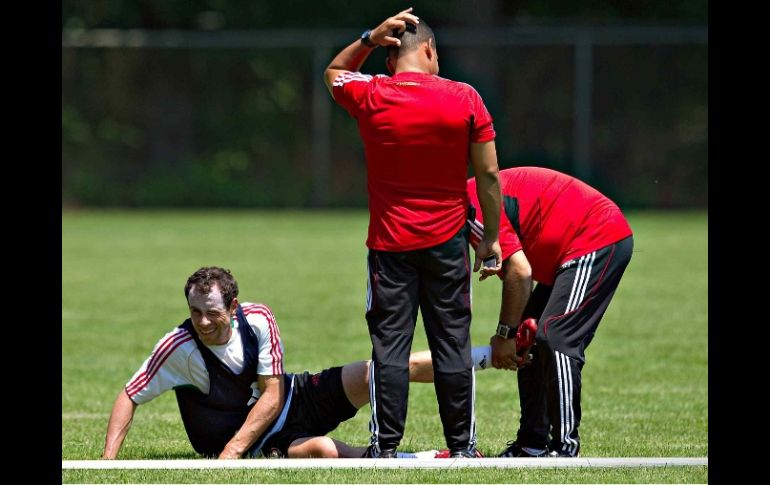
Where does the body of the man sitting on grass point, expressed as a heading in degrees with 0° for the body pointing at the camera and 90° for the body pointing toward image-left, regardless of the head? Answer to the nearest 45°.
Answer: approximately 0°

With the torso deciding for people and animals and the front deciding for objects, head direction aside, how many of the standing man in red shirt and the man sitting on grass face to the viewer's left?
0

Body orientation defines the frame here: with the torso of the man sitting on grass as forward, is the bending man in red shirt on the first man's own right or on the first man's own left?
on the first man's own left

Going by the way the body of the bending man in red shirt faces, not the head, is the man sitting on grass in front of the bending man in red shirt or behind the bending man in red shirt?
in front

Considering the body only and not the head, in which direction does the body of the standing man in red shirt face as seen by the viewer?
away from the camera

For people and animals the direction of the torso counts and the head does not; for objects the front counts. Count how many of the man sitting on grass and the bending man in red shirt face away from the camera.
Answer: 0

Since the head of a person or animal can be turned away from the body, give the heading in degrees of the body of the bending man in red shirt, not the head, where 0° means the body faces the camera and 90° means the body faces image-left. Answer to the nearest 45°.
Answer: approximately 90°

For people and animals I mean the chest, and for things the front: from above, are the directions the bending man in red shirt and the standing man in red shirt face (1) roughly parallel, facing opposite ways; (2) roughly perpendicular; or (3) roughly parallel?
roughly perpendicular

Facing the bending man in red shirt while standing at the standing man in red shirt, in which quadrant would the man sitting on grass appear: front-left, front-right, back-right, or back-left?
back-left

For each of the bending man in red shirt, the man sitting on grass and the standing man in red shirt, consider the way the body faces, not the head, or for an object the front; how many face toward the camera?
1

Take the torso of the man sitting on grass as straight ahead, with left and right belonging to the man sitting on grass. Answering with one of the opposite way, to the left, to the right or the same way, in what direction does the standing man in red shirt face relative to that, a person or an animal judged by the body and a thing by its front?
the opposite way
